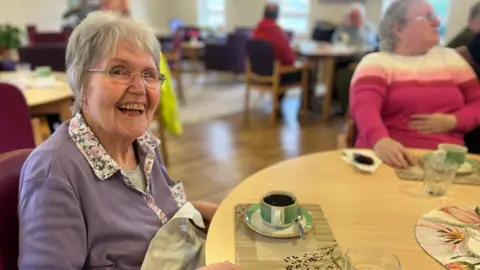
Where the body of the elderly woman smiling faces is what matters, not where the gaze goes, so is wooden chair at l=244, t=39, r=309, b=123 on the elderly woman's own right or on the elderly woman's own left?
on the elderly woman's own left

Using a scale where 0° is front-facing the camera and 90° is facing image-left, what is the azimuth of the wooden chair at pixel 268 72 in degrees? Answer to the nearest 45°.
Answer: approximately 225°

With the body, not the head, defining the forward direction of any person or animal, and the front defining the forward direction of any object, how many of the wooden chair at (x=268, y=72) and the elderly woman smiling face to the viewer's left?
0

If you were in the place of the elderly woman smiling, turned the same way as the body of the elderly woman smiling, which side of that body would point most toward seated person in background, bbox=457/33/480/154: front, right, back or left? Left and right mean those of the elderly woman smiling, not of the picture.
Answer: left

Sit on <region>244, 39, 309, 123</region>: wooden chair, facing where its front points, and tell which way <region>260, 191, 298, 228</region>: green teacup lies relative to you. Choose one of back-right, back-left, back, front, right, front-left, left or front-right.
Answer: back-right

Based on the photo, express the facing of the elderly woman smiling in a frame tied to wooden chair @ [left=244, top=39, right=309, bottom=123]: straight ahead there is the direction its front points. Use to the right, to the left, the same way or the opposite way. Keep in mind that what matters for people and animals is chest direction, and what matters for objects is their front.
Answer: to the right

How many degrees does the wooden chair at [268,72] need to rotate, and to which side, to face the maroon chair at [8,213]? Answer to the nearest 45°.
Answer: approximately 135° to its right

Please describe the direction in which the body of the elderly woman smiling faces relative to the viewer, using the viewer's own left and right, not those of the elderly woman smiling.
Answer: facing the viewer and to the right of the viewer

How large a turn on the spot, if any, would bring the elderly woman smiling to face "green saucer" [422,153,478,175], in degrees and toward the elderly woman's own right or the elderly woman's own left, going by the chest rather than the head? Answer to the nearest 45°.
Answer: approximately 45° to the elderly woman's own left

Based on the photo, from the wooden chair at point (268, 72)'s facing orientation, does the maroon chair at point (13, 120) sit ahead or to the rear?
to the rear
